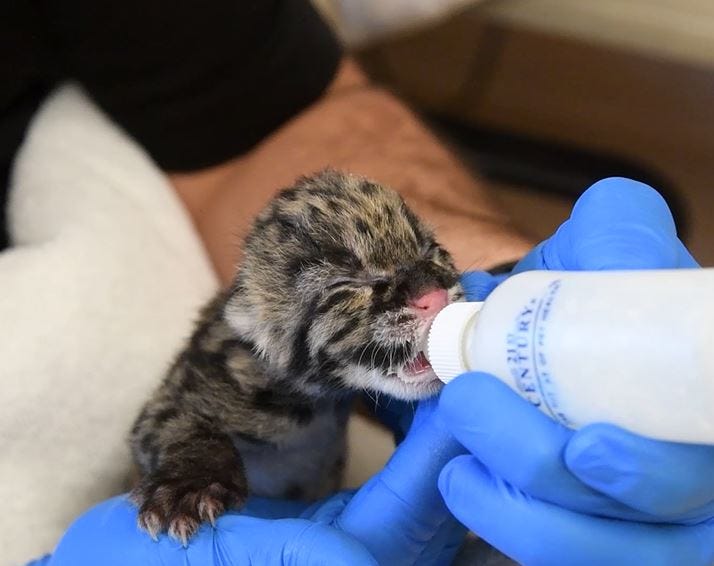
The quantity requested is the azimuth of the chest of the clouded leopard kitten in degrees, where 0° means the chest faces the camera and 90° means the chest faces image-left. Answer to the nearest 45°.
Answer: approximately 315°
